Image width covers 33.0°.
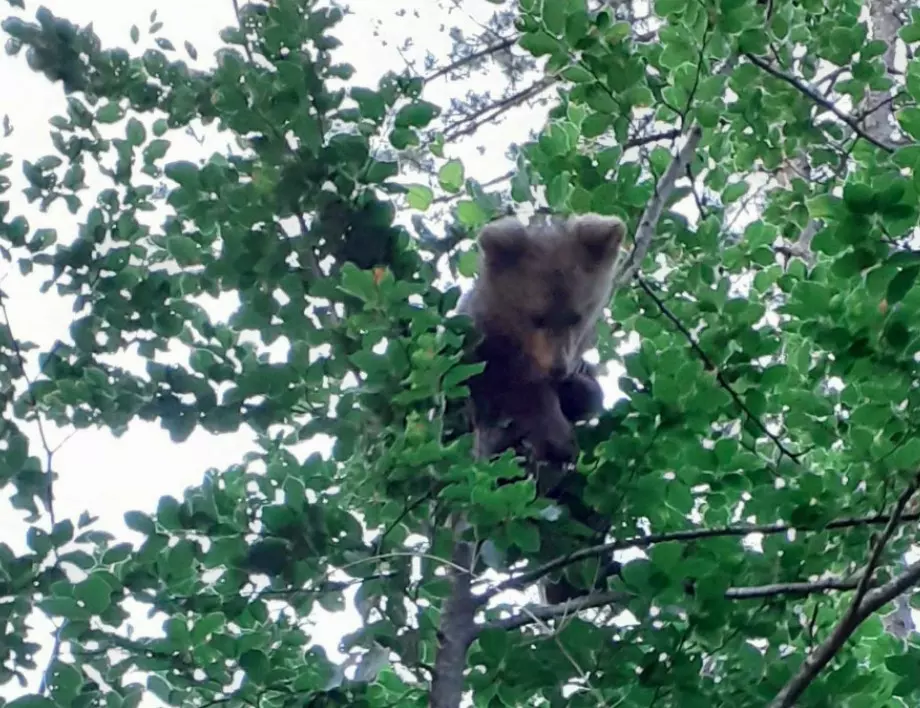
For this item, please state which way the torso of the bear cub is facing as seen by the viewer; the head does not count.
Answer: toward the camera
